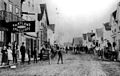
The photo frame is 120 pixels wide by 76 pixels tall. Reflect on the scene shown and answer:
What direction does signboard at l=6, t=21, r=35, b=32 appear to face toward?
toward the camera
